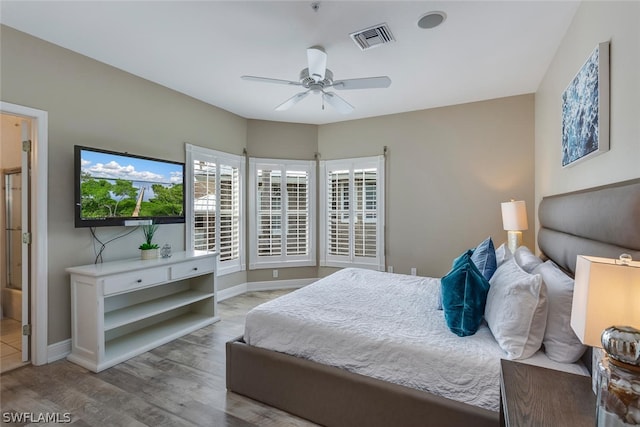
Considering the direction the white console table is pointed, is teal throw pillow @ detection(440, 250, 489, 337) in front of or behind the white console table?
in front

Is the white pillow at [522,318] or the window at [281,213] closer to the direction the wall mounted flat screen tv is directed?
the white pillow

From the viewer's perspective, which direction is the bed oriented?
to the viewer's left

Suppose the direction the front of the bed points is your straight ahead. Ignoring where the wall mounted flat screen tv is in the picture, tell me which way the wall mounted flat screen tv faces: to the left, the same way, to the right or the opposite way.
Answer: the opposite way

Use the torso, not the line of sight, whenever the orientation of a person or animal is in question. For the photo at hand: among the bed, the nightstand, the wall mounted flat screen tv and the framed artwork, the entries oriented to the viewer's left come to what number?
3

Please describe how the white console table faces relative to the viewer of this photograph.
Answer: facing the viewer and to the right of the viewer

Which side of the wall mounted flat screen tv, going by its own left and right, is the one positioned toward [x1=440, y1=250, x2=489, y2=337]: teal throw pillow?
front

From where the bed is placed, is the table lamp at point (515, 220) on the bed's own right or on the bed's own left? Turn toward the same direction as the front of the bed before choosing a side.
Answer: on the bed's own right

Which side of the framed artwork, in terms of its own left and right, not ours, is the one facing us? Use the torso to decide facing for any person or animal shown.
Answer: left

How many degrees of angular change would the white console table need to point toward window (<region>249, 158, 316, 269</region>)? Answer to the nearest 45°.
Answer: approximately 90° to its left

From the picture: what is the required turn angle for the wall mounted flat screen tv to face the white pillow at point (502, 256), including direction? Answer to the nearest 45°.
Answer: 0° — it already faces it

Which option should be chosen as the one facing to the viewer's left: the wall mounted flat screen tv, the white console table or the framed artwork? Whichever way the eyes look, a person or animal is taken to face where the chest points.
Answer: the framed artwork

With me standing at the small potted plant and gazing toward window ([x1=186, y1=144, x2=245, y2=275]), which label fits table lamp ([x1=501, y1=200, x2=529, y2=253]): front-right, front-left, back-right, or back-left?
front-right

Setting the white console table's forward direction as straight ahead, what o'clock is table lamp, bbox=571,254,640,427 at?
The table lamp is roughly at 1 o'clock from the white console table.

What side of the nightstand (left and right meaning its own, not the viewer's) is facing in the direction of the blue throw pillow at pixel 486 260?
right

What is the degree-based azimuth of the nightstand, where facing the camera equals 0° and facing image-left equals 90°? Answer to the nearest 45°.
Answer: approximately 90°

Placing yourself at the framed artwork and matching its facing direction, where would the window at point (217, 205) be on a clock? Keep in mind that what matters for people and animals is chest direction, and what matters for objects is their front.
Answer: The window is roughly at 12 o'clock from the framed artwork.

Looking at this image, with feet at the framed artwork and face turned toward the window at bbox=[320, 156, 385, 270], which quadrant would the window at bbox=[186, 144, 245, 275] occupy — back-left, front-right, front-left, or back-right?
front-left
